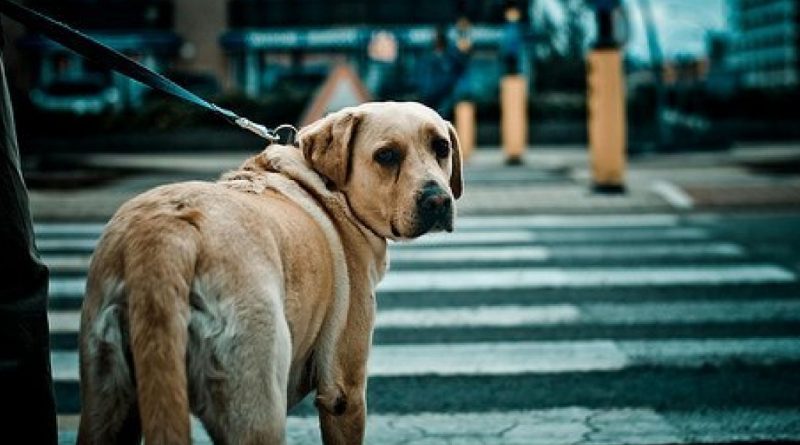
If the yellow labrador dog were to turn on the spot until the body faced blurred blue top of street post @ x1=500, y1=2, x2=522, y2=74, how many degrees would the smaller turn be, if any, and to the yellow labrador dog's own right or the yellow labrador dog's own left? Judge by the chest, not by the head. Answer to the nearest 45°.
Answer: approximately 45° to the yellow labrador dog's own left

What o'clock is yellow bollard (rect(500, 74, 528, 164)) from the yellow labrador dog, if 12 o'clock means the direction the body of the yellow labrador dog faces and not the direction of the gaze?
The yellow bollard is roughly at 11 o'clock from the yellow labrador dog.

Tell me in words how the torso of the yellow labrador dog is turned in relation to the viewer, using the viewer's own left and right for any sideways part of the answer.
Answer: facing away from the viewer and to the right of the viewer

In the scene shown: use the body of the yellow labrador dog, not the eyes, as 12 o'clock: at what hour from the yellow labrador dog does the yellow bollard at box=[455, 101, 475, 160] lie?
The yellow bollard is roughly at 11 o'clock from the yellow labrador dog.
